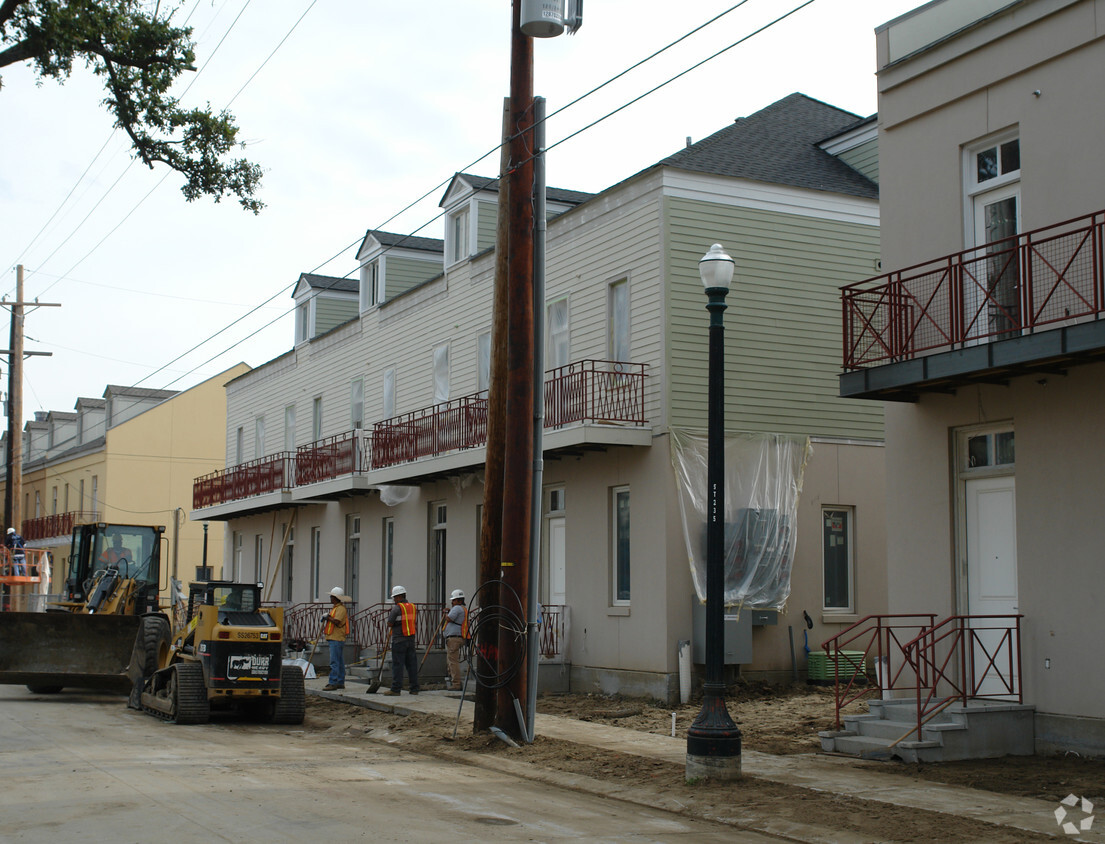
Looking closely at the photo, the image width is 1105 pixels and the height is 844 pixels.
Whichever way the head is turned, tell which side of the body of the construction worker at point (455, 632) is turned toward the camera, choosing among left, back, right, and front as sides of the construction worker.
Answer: left

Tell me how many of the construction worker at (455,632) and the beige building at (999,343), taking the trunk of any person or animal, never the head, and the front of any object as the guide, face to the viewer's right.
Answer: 0

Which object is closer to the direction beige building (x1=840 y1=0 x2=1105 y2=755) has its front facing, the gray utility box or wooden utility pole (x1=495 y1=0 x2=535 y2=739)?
the wooden utility pole

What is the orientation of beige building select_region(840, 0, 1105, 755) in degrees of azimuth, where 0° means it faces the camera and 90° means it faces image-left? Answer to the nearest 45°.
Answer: approximately 45°

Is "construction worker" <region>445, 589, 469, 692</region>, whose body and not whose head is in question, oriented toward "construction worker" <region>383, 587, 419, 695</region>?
yes

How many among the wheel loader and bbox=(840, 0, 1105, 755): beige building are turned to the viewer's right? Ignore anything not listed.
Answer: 0

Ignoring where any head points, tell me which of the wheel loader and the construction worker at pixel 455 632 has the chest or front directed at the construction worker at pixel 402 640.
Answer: the construction worker at pixel 455 632

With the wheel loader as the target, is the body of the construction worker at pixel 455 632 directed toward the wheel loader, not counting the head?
yes

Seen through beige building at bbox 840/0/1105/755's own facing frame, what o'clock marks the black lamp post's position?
The black lamp post is roughly at 12 o'clock from the beige building.

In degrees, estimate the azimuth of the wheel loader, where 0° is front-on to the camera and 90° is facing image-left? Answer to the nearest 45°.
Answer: approximately 45°
